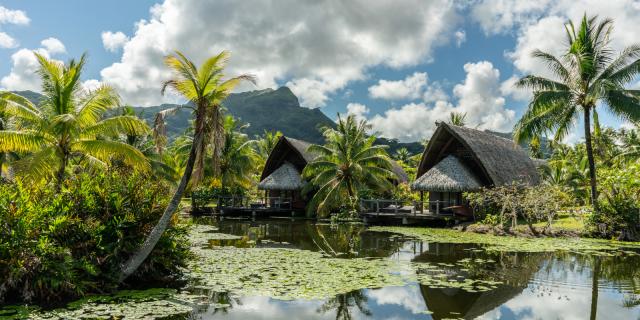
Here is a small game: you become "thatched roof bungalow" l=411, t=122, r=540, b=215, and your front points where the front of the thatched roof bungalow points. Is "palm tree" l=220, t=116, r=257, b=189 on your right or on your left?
on your right

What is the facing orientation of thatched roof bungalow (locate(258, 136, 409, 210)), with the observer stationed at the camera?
facing the viewer and to the left of the viewer

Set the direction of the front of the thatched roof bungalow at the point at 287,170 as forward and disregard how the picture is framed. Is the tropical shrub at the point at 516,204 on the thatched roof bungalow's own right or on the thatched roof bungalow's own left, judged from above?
on the thatched roof bungalow's own left

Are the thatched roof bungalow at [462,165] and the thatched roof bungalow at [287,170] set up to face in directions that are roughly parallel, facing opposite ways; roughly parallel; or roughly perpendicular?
roughly parallel

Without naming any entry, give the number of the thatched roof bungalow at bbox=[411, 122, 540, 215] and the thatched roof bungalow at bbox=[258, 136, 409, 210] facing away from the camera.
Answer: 0

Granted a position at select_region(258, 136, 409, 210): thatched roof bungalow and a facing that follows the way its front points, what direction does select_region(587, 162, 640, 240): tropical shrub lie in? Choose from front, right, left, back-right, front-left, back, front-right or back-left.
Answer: left

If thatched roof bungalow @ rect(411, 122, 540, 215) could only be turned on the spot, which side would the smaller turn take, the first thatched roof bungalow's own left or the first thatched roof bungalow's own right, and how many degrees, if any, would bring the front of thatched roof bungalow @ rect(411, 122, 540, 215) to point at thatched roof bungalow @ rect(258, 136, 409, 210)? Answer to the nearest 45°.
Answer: approximately 45° to the first thatched roof bungalow's own right

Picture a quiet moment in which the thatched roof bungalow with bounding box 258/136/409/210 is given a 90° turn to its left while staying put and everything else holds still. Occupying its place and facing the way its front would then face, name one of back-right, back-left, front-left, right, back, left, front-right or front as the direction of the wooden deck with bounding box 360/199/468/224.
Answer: front
